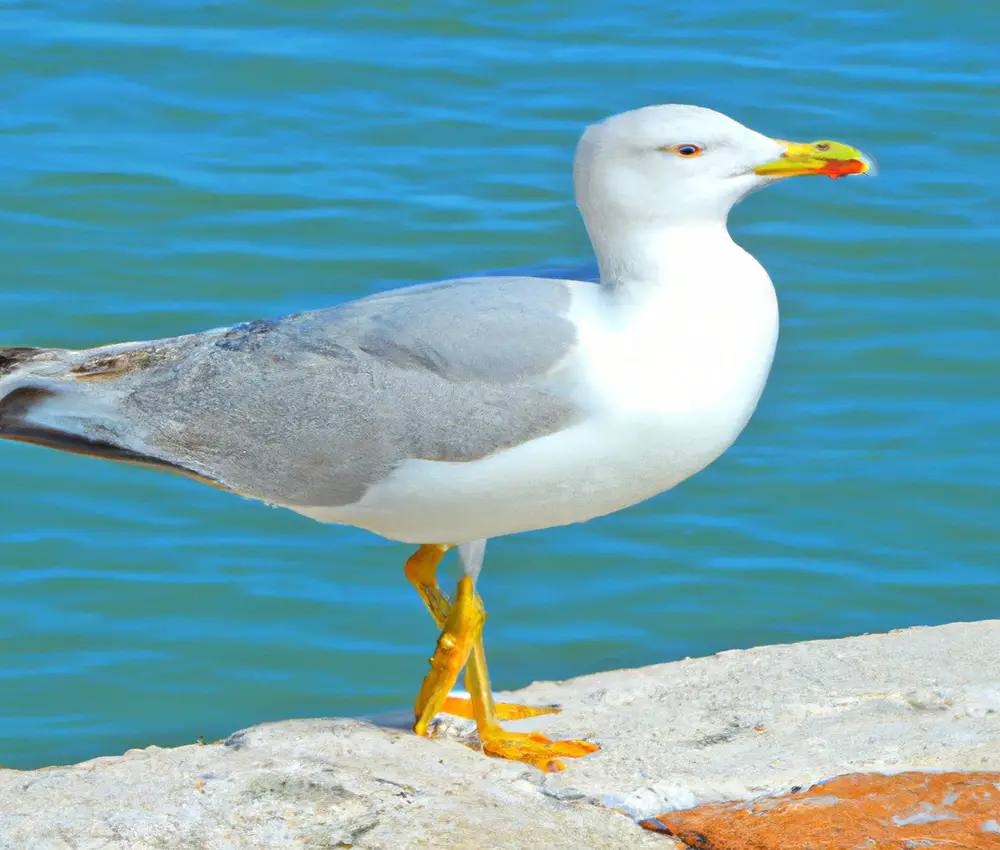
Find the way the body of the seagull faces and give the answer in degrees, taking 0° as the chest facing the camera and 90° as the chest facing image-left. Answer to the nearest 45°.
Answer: approximately 270°
